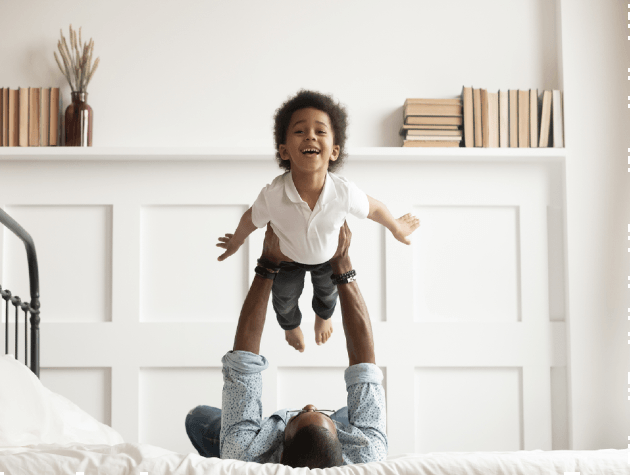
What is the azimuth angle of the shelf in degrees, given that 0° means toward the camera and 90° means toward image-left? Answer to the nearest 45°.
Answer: approximately 0°
